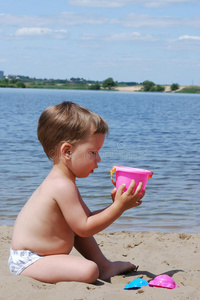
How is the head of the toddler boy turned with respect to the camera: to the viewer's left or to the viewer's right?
to the viewer's right

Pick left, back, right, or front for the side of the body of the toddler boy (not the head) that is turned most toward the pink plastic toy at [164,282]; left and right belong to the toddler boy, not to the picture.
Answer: front

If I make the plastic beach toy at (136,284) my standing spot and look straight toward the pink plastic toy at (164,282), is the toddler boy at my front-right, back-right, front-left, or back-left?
back-left

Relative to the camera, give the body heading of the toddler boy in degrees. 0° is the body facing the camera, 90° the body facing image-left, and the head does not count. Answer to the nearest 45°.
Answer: approximately 270°

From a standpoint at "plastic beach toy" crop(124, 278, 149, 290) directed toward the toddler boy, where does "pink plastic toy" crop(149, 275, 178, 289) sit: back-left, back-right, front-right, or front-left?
back-right
